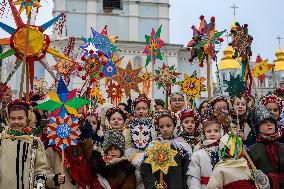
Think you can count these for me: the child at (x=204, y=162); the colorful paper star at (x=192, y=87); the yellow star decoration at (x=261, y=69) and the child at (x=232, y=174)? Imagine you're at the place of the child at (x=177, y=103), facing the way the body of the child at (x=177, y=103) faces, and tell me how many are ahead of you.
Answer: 2

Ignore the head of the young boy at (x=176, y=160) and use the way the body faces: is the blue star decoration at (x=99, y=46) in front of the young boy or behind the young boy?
behind

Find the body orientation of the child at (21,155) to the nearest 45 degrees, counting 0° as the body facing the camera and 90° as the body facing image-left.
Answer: approximately 0°

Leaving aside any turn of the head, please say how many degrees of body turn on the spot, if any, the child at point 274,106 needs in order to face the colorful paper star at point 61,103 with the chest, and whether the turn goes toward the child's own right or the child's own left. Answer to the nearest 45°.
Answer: approximately 45° to the child's own right

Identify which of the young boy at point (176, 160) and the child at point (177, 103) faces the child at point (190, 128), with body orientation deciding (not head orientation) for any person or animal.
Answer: the child at point (177, 103)

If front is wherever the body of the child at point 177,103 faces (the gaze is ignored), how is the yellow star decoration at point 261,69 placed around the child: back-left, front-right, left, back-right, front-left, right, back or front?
back-left

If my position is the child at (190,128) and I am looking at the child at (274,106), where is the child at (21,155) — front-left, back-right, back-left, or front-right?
back-right

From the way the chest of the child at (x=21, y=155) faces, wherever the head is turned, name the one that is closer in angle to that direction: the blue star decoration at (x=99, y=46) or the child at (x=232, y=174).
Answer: the child

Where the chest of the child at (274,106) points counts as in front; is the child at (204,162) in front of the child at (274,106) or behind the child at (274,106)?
in front

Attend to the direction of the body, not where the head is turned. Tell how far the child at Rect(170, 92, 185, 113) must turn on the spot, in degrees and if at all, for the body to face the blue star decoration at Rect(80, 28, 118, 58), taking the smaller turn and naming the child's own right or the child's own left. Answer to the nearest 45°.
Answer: approximately 135° to the child's own right
